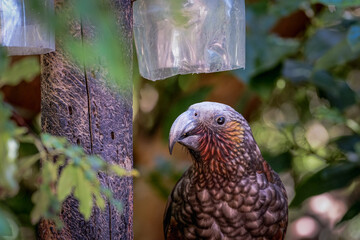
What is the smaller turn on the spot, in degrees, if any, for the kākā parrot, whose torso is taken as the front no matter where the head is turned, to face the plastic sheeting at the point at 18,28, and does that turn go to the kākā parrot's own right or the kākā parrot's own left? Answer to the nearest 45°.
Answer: approximately 90° to the kākā parrot's own right

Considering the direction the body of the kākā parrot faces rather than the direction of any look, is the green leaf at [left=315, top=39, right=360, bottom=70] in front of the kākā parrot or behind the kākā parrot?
behind

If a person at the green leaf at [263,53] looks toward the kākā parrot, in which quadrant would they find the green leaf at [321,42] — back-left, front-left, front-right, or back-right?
back-left

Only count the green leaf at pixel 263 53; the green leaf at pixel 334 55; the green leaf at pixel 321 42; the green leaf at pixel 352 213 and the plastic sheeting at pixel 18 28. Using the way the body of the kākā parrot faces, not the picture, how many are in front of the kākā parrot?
1

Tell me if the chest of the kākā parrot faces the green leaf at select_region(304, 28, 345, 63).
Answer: no

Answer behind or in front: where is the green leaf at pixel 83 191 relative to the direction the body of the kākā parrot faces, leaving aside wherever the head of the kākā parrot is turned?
in front

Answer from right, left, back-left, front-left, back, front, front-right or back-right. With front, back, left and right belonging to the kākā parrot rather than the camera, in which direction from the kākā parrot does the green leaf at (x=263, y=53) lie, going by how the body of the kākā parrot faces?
back-right

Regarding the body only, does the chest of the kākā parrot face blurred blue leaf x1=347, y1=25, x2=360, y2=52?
no

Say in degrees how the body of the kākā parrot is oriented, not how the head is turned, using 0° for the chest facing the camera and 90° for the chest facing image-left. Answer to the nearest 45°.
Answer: approximately 45°

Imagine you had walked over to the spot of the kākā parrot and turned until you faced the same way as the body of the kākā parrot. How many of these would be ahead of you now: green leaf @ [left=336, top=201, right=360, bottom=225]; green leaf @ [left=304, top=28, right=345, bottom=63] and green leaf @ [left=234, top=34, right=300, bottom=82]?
0

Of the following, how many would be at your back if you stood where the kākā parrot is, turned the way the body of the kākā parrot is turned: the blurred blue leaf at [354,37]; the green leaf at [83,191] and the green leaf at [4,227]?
1
